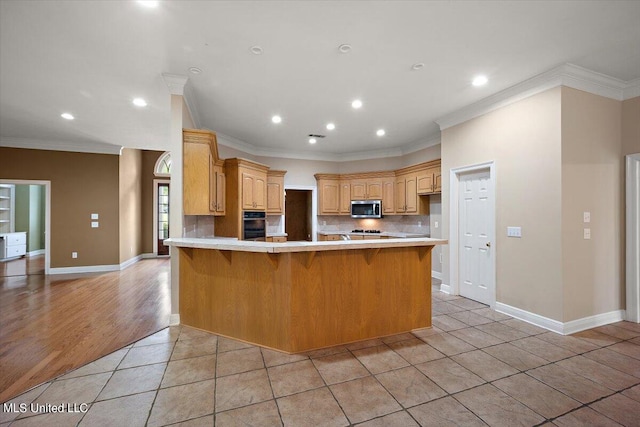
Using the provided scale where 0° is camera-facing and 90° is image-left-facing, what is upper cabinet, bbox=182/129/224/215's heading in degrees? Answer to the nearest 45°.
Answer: approximately 270°

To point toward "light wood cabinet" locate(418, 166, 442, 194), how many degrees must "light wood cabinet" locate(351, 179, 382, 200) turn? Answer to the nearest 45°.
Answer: approximately 45° to its left

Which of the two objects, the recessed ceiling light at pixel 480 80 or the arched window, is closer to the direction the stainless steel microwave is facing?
the recessed ceiling light

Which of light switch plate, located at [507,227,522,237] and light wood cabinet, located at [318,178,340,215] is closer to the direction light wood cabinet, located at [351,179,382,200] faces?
the light switch plate

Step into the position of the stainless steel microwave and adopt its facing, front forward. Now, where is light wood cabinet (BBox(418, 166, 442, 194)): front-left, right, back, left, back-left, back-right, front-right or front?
front-left

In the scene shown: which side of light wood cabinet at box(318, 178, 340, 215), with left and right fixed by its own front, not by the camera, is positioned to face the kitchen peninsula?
front

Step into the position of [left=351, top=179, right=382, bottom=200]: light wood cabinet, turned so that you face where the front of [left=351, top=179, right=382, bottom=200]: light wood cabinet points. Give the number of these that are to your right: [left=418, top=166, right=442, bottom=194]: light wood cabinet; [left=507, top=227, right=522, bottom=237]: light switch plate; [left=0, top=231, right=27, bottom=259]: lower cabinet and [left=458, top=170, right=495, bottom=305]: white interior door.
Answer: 1

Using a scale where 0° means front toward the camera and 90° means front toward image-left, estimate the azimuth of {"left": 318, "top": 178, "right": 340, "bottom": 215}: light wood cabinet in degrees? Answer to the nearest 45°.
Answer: approximately 0°

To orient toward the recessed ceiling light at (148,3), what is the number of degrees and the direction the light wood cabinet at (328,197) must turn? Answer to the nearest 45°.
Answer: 0° — it already faces it

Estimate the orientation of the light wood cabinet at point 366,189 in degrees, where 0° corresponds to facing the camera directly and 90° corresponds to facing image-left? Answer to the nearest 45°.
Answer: approximately 0°

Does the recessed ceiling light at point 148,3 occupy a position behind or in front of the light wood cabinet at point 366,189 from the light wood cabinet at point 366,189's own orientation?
in front

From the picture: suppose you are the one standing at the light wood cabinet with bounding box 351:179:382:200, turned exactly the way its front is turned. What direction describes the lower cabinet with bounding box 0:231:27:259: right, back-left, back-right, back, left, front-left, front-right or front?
right
